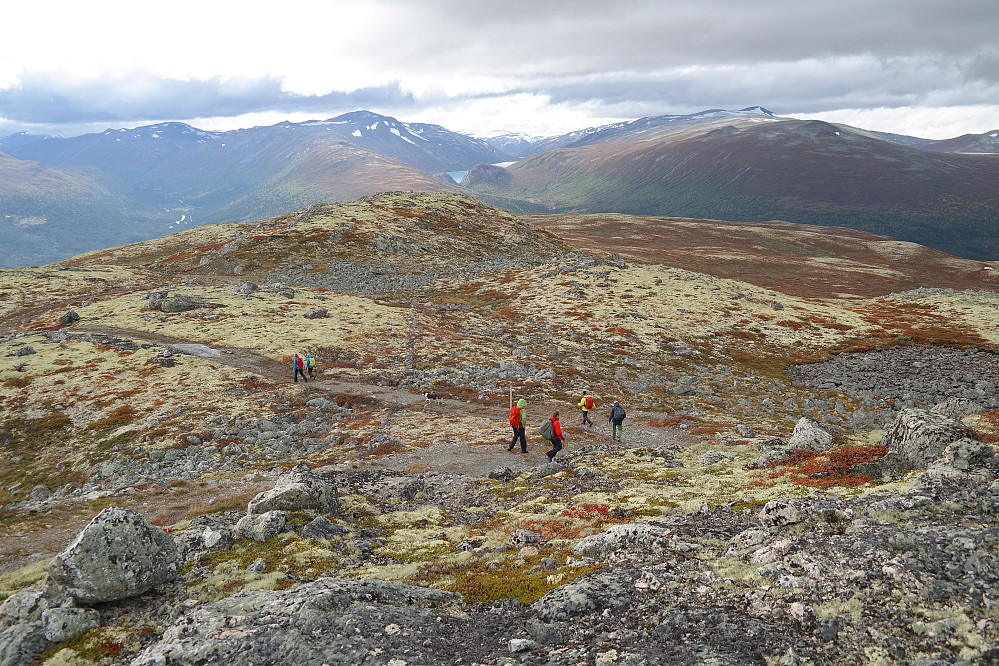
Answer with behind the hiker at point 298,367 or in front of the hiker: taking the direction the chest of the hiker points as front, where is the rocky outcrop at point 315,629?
behind

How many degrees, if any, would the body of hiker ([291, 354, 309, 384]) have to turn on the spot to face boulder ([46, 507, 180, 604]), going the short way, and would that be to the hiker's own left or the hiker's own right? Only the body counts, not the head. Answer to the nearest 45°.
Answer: approximately 135° to the hiker's own left

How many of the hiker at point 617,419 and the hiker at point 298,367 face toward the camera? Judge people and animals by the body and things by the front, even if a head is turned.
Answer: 0

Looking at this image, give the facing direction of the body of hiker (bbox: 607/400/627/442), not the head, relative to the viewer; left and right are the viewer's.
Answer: facing away from the viewer and to the left of the viewer

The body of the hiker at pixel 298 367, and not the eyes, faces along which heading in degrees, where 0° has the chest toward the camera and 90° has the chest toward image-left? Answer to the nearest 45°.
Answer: approximately 135°

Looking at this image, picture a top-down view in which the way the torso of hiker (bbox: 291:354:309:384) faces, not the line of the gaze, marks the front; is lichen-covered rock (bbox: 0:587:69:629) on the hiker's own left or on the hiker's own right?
on the hiker's own left

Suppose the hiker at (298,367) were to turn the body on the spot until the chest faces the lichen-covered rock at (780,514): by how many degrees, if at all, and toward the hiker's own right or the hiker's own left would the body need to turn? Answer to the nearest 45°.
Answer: approximately 135° to the hiker's own left

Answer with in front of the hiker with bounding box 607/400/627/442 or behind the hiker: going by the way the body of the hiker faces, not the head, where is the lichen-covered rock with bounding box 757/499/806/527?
behind

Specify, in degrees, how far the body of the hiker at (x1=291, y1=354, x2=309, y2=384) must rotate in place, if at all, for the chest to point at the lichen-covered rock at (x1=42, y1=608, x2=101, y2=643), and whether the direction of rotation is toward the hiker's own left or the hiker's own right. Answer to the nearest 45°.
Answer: approximately 135° to the hiker's own left

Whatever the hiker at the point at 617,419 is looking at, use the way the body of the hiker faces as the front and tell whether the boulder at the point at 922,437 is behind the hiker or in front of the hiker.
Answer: behind

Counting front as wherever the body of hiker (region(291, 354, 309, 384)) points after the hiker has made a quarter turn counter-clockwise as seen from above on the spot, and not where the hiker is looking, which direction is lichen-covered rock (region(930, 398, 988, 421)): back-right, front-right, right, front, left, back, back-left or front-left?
left

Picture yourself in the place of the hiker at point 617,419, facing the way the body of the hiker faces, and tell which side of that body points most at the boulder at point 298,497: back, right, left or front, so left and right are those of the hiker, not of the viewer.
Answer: left
